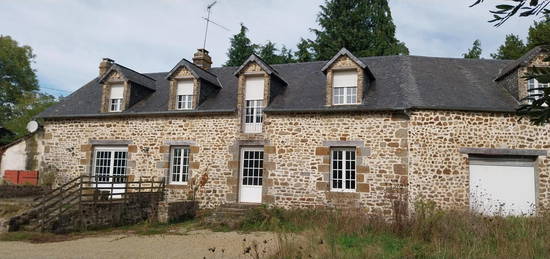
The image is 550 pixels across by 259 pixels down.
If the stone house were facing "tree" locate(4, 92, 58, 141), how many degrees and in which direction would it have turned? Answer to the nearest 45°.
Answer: approximately 135° to its right

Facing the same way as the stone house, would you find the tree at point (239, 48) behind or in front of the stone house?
behind

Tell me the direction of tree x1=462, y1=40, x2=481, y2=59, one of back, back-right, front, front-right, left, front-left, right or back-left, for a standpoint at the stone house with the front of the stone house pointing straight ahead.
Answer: back-left

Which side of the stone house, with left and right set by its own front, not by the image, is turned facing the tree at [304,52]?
back

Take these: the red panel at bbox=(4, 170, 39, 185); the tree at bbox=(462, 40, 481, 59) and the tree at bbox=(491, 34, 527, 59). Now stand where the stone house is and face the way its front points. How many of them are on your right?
1

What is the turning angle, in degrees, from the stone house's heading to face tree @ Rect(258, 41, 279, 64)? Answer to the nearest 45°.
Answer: approximately 180°

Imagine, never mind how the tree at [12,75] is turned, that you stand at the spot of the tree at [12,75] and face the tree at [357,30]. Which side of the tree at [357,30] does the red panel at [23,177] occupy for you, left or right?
right

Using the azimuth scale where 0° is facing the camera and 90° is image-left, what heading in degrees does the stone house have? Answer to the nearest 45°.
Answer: approximately 0°

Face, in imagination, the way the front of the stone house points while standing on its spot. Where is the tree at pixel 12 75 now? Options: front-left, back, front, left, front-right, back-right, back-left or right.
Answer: back-right
